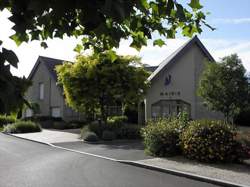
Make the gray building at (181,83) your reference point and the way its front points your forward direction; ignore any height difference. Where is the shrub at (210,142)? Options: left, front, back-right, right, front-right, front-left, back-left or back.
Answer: front

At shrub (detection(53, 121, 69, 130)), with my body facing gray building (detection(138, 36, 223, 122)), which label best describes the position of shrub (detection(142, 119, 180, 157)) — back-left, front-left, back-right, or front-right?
front-right

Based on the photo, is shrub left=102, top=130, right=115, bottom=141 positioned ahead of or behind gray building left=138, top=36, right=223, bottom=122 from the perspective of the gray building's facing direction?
ahead

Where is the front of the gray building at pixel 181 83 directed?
toward the camera

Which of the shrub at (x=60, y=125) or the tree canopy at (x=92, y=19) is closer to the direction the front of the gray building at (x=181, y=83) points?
the tree canopy

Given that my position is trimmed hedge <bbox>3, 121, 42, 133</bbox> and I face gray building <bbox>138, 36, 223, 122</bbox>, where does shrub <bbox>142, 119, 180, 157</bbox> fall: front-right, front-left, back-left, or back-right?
front-right

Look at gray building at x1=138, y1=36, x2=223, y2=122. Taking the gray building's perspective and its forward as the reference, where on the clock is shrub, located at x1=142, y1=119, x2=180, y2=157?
The shrub is roughly at 12 o'clock from the gray building.

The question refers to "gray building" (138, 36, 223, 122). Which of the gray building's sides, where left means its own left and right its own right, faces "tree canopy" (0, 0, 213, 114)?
front

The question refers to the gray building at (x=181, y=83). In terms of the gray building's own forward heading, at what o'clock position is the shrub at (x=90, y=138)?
The shrub is roughly at 1 o'clock from the gray building.

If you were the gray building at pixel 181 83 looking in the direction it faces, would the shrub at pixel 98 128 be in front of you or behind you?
in front

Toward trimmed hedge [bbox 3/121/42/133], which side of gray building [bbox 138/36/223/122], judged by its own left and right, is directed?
right
